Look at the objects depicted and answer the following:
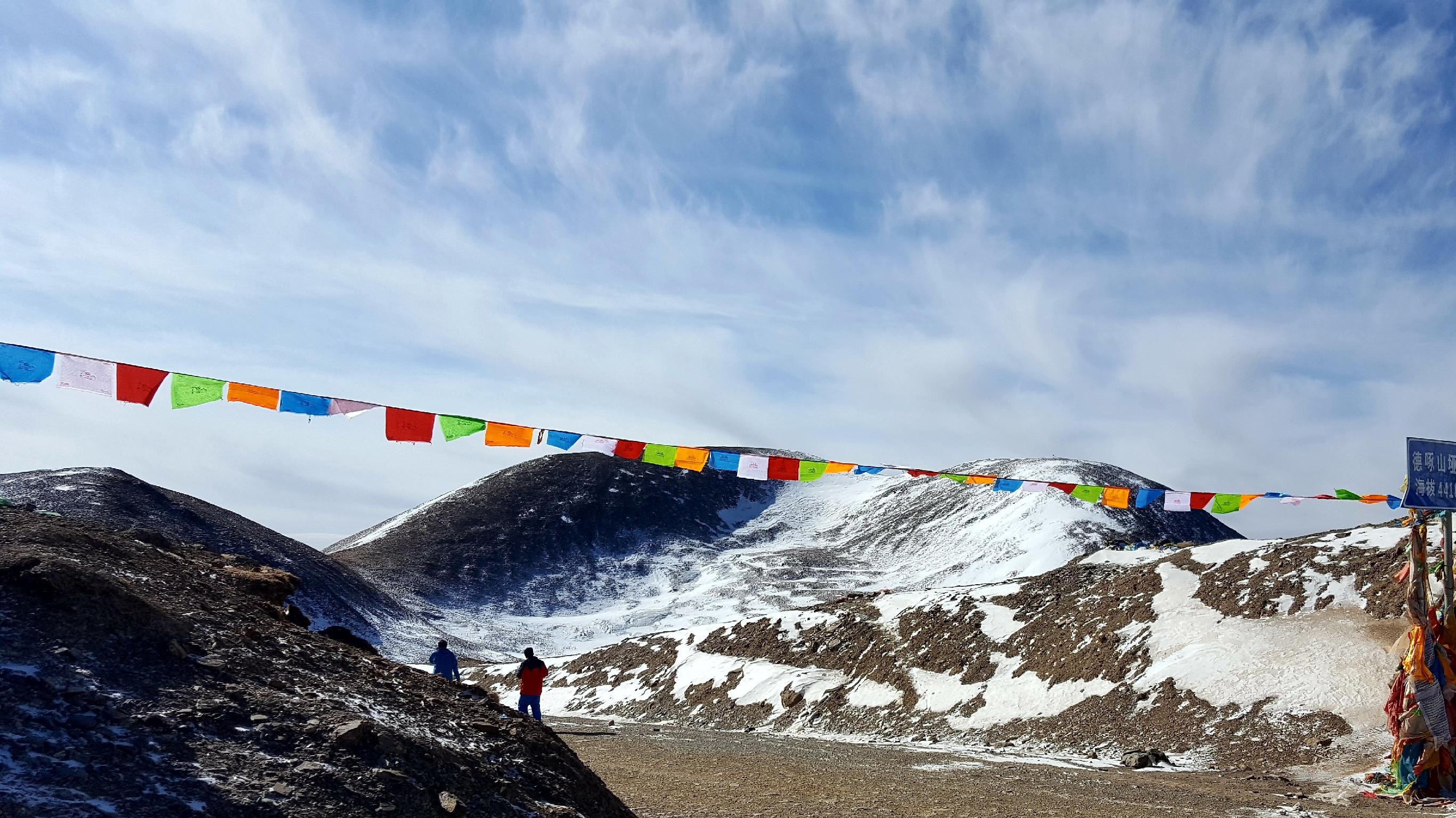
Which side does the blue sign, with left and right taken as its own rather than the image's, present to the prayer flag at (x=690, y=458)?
right

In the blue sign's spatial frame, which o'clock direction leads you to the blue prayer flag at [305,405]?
The blue prayer flag is roughly at 2 o'clock from the blue sign.

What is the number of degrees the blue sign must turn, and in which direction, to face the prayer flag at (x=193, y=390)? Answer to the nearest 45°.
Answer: approximately 45° to its right

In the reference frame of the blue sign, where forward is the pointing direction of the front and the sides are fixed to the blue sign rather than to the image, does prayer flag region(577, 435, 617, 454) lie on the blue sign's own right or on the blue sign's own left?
on the blue sign's own right

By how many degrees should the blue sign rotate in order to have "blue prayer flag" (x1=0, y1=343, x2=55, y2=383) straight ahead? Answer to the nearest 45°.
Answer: approximately 45° to its right

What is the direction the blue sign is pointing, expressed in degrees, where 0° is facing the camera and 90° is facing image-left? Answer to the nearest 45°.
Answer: approximately 0°

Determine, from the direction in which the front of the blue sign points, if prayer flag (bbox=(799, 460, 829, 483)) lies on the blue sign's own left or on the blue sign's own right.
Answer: on the blue sign's own right
